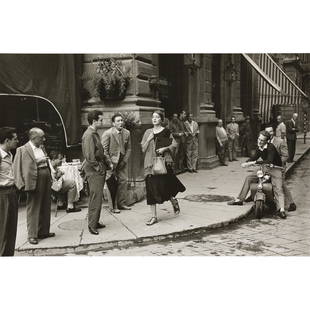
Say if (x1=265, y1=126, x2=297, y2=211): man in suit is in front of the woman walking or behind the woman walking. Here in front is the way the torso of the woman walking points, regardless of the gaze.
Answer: behind

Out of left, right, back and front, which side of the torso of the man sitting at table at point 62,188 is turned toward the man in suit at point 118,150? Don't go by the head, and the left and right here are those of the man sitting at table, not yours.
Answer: front

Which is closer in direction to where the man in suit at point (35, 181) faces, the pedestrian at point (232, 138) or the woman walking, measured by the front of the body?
the woman walking

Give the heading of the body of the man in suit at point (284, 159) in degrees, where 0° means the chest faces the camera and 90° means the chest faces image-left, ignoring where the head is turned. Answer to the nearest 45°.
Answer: approximately 45°

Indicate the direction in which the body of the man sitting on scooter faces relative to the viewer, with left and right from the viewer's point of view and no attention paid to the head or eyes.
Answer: facing the viewer and to the left of the viewer

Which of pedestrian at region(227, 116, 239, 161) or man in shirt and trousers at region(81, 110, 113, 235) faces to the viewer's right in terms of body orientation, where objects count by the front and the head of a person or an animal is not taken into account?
the man in shirt and trousers

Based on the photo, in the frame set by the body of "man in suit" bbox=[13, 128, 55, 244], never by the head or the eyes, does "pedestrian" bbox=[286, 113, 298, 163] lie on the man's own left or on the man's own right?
on the man's own left

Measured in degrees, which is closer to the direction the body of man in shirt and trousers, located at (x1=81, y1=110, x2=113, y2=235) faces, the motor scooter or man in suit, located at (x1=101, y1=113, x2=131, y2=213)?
the motor scooter

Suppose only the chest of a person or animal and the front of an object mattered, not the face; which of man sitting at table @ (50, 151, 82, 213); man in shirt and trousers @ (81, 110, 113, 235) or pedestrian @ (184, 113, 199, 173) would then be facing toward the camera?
pedestrian @ (184, 113, 199, 173)

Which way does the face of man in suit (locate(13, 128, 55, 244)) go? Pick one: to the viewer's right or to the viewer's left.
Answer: to the viewer's right

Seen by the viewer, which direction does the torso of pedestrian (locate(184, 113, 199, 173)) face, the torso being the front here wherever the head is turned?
toward the camera
